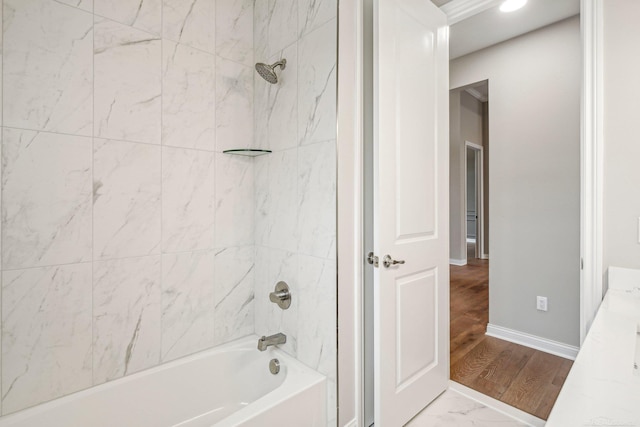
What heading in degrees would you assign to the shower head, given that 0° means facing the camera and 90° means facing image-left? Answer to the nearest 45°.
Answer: approximately 45°

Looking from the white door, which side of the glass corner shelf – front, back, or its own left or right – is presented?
left

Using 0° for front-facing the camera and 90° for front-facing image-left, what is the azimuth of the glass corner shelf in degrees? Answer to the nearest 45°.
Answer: approximately 0°

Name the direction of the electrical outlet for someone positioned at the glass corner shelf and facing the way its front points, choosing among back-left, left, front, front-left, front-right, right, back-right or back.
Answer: left

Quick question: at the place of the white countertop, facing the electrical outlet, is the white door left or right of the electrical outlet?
left

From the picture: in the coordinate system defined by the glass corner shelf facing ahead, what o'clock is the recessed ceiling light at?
The recessed ceiling light is roughly at 9 o'clock from the glass corner shelf.
